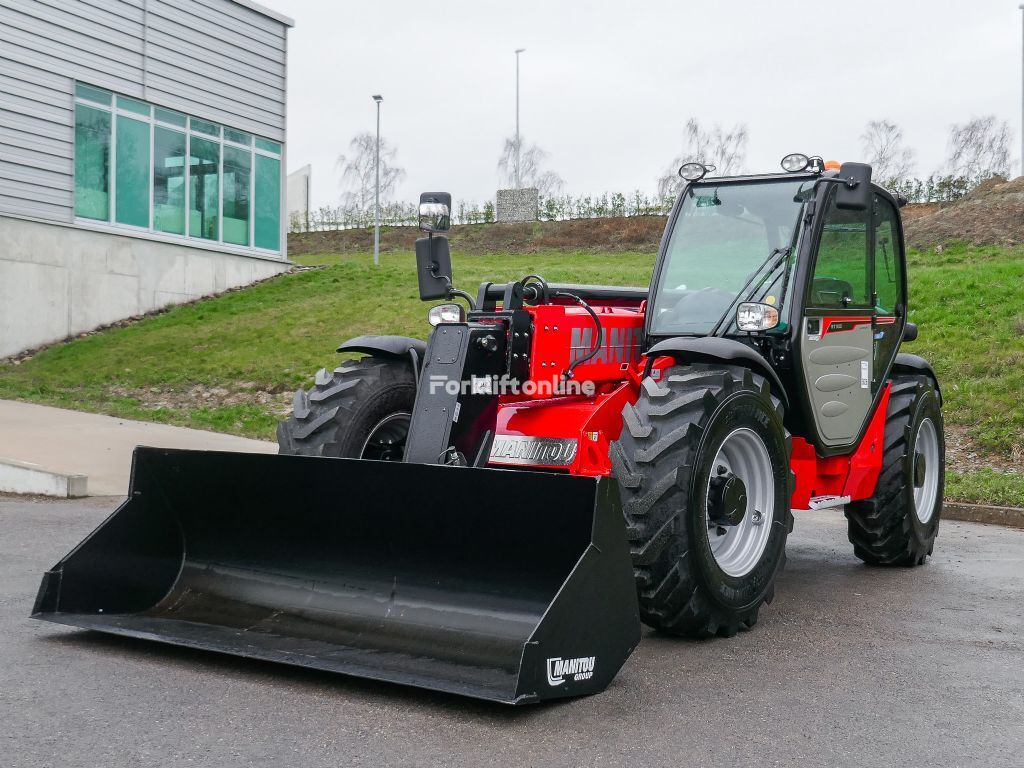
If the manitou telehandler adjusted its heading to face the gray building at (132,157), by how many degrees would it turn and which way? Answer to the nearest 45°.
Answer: approximately 90° to its right

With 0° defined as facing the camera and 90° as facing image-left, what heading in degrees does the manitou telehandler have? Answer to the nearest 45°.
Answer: approximately 45°
